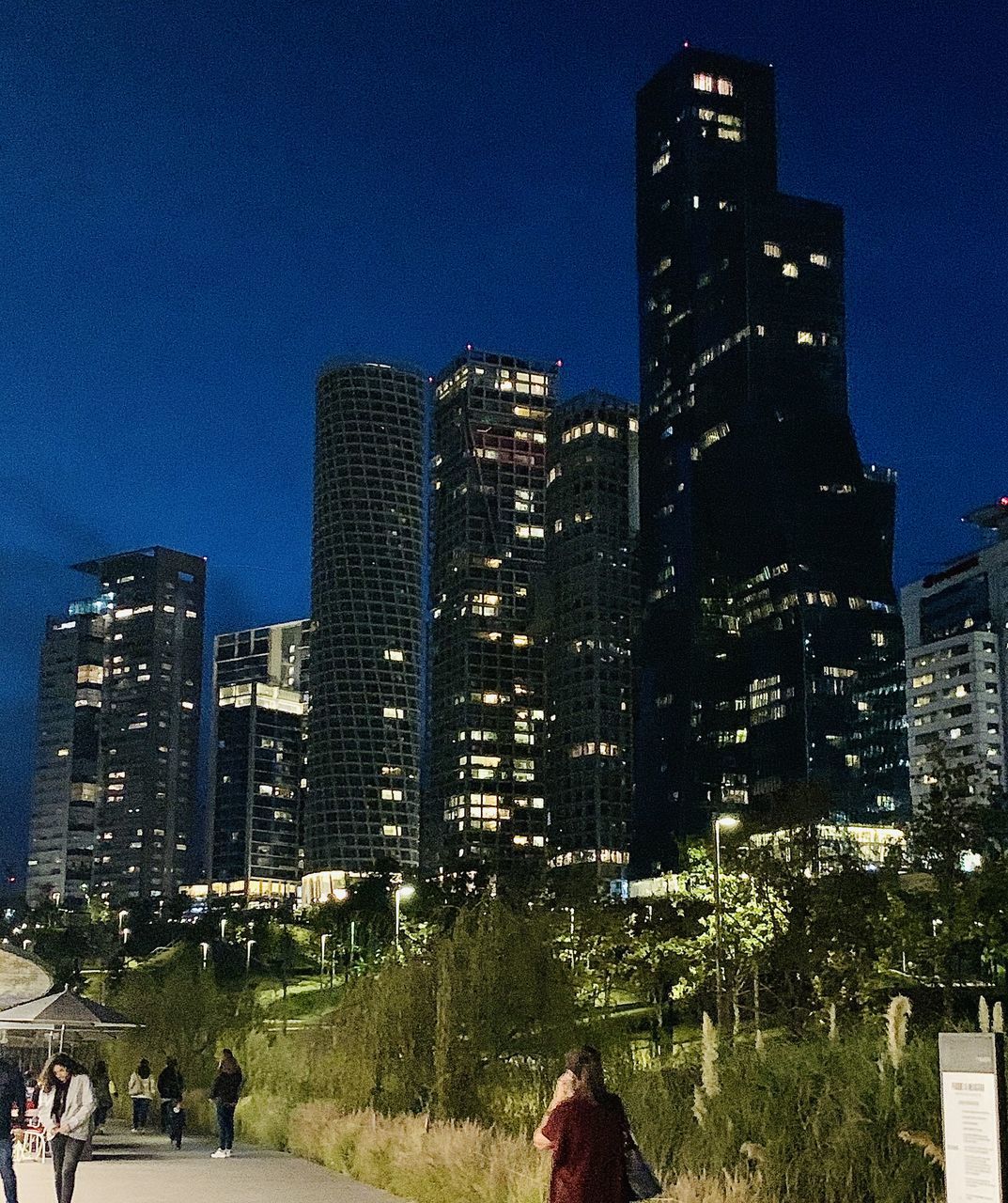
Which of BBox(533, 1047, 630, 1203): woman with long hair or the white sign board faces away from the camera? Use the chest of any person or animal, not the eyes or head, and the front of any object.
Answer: the woman with long hair

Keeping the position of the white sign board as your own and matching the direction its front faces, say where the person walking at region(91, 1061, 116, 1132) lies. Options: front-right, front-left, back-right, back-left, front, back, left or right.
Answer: back-right

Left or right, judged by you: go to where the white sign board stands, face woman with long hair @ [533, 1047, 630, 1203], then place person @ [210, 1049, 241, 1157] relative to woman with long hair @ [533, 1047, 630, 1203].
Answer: right

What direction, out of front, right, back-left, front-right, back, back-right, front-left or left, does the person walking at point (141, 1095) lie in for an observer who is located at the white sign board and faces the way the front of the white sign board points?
back-right

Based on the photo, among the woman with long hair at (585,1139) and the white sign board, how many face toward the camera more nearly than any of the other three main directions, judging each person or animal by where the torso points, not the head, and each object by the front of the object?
1

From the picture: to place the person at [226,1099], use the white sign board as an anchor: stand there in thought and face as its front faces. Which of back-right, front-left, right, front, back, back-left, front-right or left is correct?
back-right

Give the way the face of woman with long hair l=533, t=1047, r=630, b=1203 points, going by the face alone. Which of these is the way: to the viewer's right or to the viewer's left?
to the viewer's left

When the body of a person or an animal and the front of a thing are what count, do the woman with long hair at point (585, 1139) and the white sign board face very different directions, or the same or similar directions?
very different directions

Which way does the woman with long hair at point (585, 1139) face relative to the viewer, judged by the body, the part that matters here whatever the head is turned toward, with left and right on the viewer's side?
facing away from the viewer
